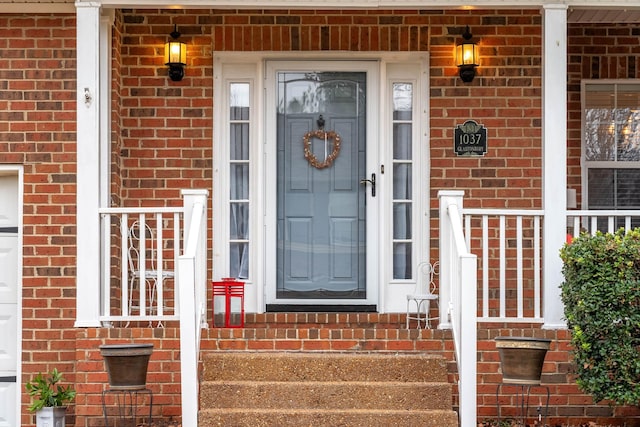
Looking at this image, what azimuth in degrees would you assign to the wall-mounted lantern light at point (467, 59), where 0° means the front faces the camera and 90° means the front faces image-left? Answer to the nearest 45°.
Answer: approximately 0°

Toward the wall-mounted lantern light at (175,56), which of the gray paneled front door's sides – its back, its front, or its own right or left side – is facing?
right

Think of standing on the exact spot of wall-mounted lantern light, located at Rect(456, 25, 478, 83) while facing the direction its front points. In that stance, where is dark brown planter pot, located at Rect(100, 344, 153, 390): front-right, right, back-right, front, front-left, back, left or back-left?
front-right

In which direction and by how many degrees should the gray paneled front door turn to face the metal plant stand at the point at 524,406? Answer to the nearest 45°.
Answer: approximately 45° to its left

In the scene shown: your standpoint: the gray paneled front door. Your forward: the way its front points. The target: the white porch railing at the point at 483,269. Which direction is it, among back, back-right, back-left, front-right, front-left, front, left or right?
front-left

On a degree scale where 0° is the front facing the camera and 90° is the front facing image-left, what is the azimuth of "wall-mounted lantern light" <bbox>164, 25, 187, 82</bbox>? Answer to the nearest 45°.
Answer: approximately 0°

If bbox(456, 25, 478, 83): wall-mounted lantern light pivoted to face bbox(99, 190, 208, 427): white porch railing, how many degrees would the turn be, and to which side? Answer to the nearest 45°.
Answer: approximately 45° to its right

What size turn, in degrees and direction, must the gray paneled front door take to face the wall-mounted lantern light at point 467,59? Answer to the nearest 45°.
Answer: approximately 90° to its left

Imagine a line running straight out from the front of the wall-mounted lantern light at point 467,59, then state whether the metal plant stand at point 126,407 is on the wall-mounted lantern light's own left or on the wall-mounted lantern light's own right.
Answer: on the wall-mounted lantern light's own right

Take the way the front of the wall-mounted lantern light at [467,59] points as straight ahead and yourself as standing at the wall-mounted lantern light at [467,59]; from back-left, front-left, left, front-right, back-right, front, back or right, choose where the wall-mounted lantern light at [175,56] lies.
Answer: right
